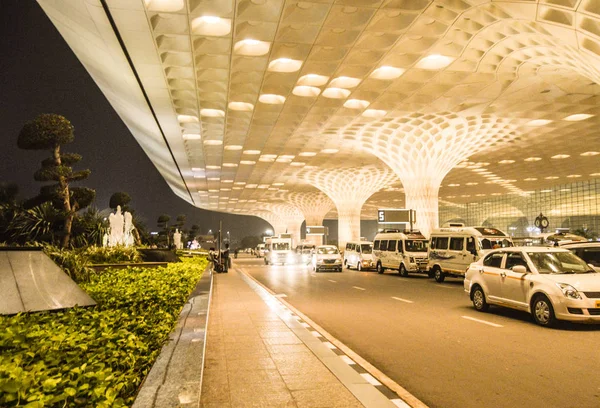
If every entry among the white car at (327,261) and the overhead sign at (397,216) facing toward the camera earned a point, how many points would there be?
2

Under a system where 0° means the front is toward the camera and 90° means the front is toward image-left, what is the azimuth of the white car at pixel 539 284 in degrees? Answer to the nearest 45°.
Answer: approximately 315°

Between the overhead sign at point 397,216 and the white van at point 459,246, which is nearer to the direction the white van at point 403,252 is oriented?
the white van

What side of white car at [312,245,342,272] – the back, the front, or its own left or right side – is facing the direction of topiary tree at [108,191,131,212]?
right

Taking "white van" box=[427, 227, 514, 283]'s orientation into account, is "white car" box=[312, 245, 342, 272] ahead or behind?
behind

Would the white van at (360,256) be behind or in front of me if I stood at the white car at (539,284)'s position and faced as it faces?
behind

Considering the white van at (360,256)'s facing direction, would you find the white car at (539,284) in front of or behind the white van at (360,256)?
in front

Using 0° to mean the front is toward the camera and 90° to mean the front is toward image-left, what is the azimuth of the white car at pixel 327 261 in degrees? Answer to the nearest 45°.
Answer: approximately 0°

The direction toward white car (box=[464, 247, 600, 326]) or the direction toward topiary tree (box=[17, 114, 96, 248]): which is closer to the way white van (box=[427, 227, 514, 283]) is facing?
the white car

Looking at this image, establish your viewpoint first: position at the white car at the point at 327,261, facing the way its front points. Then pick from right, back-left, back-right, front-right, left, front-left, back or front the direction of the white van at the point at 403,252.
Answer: front-left

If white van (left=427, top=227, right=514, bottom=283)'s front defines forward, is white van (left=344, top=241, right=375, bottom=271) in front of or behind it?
behind

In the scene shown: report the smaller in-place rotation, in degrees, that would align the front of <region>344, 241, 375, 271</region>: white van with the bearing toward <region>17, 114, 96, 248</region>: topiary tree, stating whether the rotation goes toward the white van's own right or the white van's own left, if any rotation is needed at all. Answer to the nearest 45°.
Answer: approximately 90° to the white van's own right

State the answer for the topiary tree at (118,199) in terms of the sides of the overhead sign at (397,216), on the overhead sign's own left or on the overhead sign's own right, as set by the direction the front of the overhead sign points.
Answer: on the overhead sign's own right
